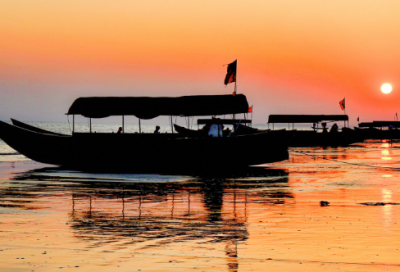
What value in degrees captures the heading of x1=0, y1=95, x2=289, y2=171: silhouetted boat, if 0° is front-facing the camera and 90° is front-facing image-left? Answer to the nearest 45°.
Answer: approximately 90°
